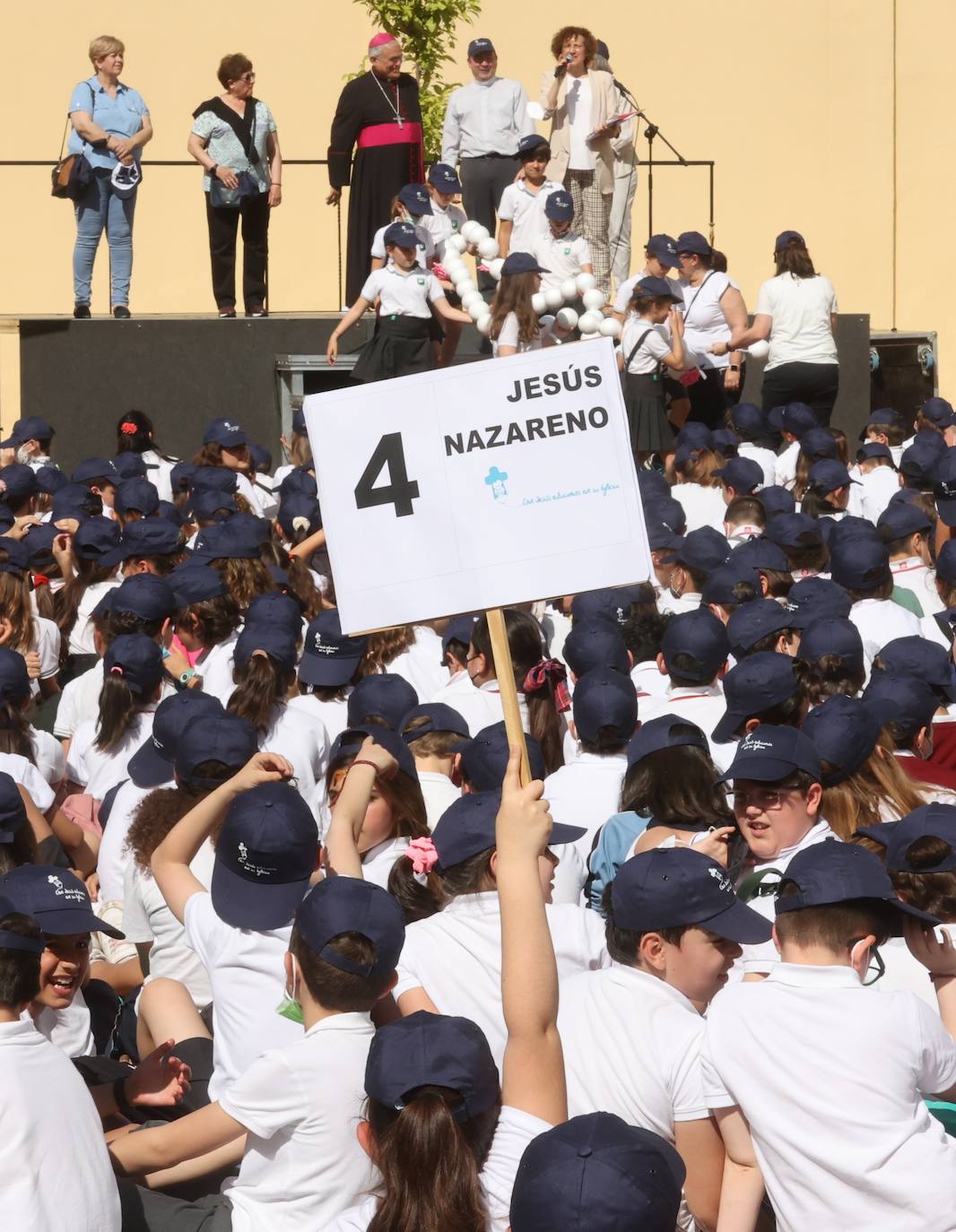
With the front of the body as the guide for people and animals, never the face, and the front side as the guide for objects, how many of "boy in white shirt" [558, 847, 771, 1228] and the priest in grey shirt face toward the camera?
1

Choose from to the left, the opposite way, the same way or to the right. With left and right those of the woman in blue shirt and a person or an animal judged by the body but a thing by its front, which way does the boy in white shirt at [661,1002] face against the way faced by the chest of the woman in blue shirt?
the opposite way

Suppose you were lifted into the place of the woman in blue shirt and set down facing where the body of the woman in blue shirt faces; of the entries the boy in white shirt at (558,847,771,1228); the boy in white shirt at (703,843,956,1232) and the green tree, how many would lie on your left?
1

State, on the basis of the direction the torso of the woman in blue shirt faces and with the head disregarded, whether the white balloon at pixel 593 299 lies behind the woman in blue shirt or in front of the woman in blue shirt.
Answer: in front

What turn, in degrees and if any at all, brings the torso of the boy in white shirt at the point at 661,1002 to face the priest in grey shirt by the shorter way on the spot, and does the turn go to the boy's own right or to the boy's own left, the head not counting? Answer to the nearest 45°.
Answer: approximately 45° to the boy's own left

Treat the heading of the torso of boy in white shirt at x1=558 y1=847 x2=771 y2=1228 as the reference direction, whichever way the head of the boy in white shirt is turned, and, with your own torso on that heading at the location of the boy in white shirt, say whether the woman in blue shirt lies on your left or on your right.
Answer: on your left

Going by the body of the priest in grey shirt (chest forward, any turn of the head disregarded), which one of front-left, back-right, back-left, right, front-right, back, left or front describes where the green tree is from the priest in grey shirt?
back

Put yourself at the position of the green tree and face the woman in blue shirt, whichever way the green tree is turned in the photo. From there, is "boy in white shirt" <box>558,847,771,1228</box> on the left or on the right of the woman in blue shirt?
left

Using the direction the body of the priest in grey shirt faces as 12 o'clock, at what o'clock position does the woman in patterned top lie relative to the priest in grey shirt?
The woman in patterned top is roughly at 3 o'clock from the priest in grey shirt.

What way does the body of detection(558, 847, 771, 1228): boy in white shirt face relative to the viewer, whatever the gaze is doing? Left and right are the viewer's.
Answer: facing away from the viewer and to the right of the viewer

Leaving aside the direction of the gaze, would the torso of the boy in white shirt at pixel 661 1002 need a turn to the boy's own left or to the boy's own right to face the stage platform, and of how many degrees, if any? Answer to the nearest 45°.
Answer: approximately 45° to the boy's own left

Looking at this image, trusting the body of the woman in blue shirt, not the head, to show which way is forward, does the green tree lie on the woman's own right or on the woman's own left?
on the woman's own left

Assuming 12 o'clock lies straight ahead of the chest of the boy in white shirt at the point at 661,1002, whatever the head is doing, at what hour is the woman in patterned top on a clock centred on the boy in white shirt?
The woman in patterned top is roughly at 10 o'clock from the boy in white shirt.
